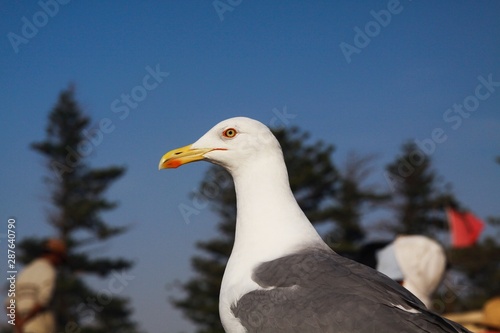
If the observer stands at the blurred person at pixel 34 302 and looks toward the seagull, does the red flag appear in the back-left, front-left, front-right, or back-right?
back-left

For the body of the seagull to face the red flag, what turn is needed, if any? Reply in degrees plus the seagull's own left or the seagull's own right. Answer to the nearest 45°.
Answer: approximately 90° to the seagull's own right

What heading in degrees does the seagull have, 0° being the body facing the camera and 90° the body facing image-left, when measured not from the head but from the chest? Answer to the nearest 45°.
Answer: approximately 90°

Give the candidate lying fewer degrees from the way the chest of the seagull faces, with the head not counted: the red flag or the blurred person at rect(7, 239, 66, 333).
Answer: the blurred person

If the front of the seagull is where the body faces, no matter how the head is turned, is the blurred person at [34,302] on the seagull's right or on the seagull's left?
on the seagull's right
